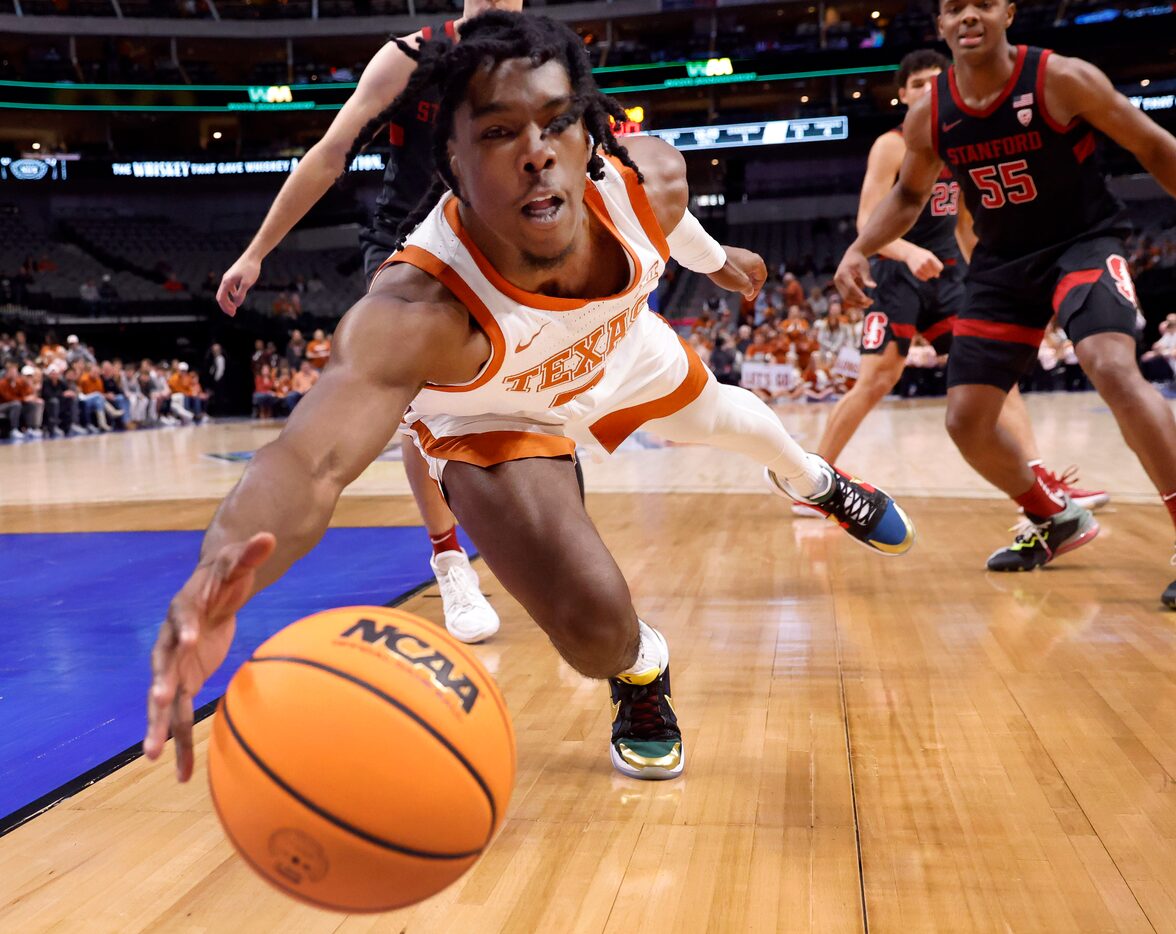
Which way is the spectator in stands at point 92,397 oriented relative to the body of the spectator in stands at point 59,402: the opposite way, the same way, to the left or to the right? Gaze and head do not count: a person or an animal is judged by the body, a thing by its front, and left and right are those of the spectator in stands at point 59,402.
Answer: the same way

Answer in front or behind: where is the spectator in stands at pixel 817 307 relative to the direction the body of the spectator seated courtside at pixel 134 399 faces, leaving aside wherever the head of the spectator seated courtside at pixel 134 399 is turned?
in front

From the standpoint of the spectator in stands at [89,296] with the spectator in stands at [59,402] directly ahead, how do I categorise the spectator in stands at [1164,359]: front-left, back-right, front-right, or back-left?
front-left

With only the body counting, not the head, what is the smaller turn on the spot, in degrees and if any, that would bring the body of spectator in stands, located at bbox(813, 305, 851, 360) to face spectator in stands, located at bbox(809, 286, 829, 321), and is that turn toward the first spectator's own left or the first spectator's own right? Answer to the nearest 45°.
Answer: approximately 180°

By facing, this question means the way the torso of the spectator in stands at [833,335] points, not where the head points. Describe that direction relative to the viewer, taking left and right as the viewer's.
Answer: facing the viewer

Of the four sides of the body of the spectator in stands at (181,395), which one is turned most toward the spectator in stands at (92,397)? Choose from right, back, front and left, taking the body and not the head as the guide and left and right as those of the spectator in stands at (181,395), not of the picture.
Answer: right

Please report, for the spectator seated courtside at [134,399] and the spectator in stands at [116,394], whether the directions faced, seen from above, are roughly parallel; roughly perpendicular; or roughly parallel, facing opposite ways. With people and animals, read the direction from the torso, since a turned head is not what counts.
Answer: roughly parallel

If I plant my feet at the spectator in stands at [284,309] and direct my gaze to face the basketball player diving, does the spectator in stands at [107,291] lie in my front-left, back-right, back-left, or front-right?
back-right

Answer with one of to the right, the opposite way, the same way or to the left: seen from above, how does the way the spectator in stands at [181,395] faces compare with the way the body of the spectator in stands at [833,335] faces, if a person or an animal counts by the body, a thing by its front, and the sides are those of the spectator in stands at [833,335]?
to the left

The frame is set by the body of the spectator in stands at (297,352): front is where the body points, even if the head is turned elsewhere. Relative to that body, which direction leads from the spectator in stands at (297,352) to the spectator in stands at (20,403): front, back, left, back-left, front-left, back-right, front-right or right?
front-right

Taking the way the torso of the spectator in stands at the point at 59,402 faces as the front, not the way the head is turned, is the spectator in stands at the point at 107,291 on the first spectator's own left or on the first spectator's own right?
on the first spectator's own left

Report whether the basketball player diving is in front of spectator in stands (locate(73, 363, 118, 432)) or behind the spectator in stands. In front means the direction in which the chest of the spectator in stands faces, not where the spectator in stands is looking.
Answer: in front

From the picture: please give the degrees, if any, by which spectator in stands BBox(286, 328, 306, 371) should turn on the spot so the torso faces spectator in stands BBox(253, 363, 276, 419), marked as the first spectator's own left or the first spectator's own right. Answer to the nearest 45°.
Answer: approximately 45° to the first spectator's own right

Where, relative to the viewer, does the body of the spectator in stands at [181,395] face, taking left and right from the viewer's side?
facing the viewer and to the right of the viewer

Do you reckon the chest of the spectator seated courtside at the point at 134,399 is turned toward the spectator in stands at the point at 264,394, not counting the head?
no

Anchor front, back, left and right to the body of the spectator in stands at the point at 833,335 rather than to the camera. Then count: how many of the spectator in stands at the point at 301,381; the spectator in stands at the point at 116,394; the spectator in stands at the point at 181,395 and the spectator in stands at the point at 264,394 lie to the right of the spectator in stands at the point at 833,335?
4

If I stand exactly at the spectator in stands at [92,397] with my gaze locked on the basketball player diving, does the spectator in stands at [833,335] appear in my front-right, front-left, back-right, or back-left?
front-left

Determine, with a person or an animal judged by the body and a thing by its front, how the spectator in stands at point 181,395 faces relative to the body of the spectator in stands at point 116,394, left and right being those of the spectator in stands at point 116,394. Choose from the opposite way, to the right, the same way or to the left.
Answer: the same way

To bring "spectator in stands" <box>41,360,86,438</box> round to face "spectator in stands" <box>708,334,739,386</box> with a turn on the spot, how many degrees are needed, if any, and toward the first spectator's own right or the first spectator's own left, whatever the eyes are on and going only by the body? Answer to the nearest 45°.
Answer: approximately 45° to the first spectator's own left
